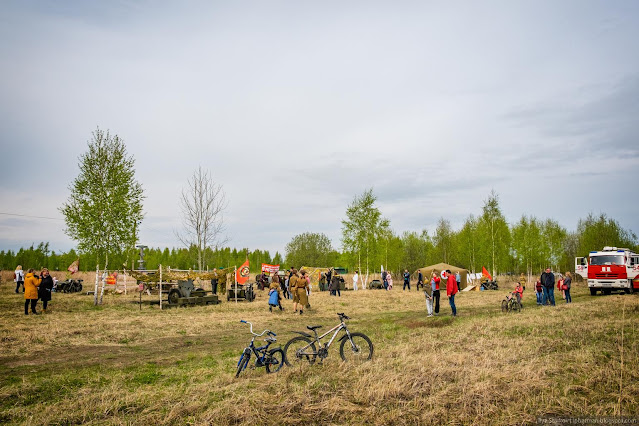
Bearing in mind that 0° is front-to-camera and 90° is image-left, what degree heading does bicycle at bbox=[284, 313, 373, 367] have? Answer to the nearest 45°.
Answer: approximately 270°

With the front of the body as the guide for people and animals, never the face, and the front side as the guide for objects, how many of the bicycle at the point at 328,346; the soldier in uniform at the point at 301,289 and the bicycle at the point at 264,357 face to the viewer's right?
1

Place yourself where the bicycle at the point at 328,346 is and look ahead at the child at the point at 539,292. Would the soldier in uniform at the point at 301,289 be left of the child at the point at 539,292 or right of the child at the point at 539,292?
left

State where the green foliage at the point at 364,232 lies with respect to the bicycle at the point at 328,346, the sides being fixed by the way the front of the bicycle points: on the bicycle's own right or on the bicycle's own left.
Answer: on the bicycle's own left

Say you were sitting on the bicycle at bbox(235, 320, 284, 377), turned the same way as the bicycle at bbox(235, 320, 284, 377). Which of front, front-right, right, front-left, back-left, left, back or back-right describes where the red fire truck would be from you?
back

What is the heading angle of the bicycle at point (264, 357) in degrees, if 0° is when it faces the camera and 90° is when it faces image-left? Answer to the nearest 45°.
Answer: approximately 45°
